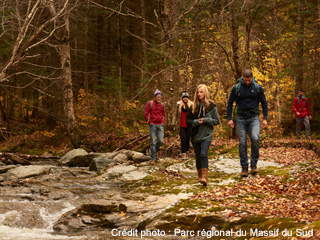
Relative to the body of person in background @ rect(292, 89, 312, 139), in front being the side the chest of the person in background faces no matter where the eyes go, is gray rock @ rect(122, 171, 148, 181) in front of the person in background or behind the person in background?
in front

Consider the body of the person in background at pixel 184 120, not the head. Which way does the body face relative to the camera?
toward the camera

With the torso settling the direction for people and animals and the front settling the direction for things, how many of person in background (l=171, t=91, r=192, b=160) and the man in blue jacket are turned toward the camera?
2

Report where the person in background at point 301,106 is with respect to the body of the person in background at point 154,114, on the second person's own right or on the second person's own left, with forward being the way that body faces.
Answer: on the second person's own left

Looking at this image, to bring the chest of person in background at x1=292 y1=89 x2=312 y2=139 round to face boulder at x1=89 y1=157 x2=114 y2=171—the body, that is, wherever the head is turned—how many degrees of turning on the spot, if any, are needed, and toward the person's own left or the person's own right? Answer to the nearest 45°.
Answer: approximately 45° to the person's own right

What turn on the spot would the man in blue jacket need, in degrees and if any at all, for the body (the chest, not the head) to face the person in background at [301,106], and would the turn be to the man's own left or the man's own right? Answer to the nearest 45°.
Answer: approximately 180°

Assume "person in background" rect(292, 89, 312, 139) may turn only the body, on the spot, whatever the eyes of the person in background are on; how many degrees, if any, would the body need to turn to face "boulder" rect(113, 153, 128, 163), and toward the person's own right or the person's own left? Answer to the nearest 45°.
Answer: approximately 45° to the person's own right

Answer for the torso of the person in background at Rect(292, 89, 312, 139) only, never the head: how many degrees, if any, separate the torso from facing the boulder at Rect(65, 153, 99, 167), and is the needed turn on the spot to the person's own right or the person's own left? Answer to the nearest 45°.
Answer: approximately 45° to the person's own right

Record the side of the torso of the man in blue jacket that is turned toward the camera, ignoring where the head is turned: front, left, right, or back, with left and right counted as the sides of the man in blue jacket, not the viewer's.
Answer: front

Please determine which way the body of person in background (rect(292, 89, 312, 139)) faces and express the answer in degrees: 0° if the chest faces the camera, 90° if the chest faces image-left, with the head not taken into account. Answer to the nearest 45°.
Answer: approximately 0°

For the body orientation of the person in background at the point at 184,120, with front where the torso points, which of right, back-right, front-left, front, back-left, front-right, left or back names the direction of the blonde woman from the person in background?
front
